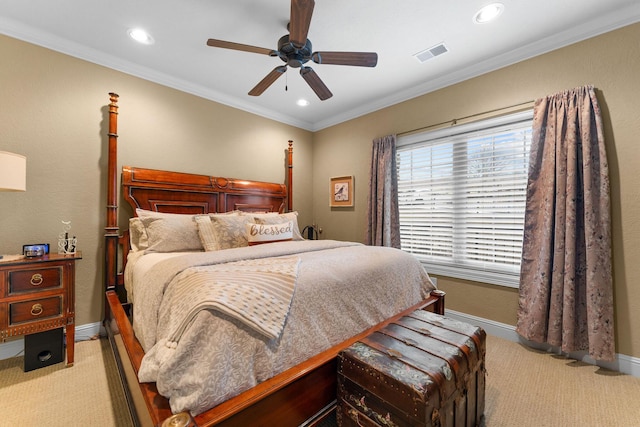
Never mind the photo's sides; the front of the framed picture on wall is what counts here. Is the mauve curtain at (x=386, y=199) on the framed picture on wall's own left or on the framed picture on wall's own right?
on the framed picture on wall's own left

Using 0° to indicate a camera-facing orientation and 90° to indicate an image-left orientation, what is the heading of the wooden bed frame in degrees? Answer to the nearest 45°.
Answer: approximately 315°

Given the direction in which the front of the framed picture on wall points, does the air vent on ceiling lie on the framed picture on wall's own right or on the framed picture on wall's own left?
on the framed picture on wall's own left

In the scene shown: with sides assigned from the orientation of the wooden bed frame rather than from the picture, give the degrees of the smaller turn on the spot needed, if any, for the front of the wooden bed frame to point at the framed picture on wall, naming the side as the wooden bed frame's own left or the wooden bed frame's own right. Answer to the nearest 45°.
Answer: approximately 90° to the wooden bed frame's own left

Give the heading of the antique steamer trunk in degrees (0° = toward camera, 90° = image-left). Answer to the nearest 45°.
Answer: approximately 315°

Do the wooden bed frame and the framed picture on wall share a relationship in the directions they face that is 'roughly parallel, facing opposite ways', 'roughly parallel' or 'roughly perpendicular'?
roughly perpendicular
